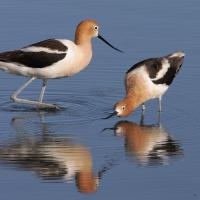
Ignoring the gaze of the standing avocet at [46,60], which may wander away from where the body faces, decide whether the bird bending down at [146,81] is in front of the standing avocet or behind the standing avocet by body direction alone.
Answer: in front

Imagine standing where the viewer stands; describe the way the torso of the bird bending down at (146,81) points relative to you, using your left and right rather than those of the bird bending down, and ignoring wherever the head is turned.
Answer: facing the viewer and to the left of the viewer

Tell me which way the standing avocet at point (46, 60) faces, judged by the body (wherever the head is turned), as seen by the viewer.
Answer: to the viewer's right

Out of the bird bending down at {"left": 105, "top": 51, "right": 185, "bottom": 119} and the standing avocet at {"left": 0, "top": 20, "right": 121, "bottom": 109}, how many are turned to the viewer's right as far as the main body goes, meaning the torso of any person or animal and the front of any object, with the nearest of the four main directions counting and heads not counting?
1

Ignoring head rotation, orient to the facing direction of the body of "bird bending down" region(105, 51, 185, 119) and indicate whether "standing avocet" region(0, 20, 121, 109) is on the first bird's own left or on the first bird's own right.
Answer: on the first bird's own right
